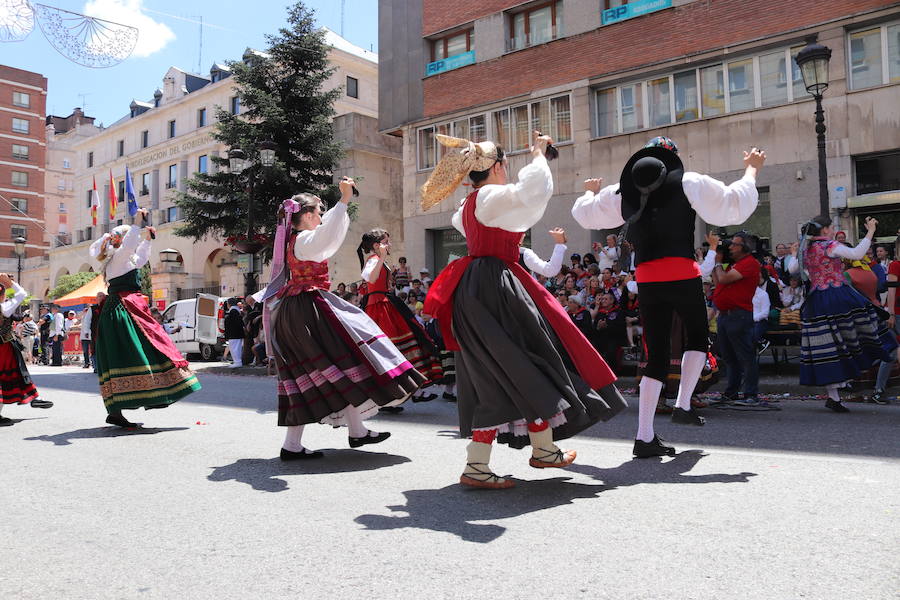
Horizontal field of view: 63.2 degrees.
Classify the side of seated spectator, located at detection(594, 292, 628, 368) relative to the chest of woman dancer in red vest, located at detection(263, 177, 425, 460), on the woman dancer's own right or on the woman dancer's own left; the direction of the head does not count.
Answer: on the woman dancer's own left

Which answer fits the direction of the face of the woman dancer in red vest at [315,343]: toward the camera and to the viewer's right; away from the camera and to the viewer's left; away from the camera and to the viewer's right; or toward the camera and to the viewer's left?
away from the camera and to the viewer's right

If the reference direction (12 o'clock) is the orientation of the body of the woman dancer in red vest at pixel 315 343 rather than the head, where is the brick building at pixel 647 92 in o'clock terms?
The brick building is roughly at 10 o'clock from the woman dancer in red vest.

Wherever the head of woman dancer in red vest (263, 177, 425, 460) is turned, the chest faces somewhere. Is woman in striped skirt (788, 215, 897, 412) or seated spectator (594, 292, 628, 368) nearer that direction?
the woman in striped skirt

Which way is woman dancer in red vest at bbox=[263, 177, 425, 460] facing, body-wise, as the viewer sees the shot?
to the viewer's right

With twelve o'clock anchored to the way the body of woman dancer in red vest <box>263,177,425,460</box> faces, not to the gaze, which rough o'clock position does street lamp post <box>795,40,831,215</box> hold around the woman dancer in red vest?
The street lamp post is roughly at 11 o'clock from the woman dancer in red vest.
